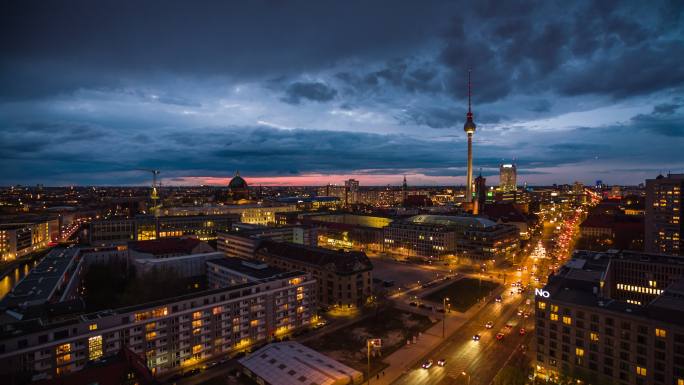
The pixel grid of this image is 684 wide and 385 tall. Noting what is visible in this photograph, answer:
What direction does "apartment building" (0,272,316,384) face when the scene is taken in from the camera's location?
facing the viewer and to the right of the viewer

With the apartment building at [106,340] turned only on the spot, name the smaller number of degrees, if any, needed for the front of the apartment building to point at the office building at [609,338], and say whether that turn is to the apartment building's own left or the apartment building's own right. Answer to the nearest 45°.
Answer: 0° — it already faces it
